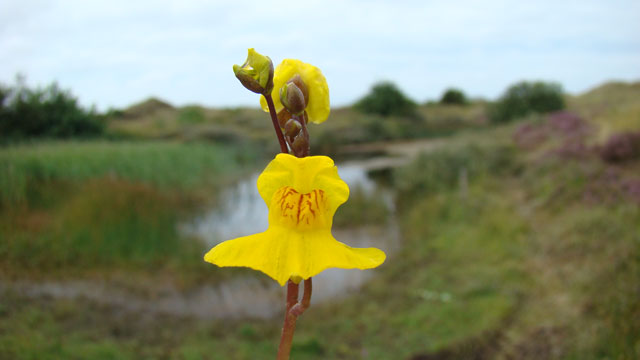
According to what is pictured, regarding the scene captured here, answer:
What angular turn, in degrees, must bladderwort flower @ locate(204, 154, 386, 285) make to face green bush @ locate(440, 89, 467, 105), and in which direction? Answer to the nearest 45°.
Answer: approximately 180°

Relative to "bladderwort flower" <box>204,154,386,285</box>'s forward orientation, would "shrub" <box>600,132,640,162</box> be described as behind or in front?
behind

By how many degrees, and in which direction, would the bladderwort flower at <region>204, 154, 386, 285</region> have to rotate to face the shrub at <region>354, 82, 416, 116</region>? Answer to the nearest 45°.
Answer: approximately 180°

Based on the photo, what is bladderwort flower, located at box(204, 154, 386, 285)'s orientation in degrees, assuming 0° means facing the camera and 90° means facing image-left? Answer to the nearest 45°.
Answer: approximately 0°

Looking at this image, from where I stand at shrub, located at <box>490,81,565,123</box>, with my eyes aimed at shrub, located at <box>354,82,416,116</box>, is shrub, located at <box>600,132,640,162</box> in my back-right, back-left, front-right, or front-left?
back-left

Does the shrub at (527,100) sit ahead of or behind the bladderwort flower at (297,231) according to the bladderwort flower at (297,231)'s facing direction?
behind
